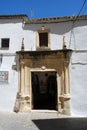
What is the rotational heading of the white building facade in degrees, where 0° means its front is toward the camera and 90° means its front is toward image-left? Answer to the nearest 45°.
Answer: approximately 0°
